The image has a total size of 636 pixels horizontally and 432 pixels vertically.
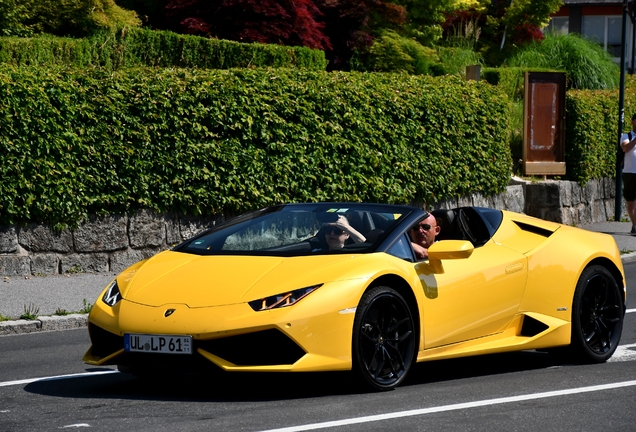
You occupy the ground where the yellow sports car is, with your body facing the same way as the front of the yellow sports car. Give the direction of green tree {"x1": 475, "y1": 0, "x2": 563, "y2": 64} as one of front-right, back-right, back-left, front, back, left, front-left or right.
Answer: back-right

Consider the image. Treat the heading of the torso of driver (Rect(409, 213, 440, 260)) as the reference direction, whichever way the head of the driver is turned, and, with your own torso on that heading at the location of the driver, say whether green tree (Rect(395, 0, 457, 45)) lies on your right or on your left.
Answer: on your right

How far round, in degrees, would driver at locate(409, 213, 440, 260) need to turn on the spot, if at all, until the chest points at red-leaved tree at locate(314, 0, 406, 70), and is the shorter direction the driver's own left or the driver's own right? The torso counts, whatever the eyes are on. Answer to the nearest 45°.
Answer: approximately 135° to the driver's own right

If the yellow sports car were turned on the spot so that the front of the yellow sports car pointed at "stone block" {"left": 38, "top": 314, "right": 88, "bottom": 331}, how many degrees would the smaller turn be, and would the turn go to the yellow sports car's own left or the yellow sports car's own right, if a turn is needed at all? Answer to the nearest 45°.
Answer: approximately 90° to the yellow sports car's own right

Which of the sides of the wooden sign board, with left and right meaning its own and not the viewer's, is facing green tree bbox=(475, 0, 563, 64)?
back

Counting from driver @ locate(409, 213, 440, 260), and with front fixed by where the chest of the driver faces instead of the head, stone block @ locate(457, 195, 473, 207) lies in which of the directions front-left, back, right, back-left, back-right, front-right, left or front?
back-right

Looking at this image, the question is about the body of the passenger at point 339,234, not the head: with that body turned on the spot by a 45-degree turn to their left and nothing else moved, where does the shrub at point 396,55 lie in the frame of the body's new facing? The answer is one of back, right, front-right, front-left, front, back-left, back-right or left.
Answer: back

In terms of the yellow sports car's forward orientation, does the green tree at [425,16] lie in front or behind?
behind

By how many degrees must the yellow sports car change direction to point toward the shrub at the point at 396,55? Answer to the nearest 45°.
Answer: approximately 135° to its right

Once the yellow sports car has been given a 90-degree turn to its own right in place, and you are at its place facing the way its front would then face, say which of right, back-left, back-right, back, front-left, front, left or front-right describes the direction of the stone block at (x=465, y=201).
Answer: front-right

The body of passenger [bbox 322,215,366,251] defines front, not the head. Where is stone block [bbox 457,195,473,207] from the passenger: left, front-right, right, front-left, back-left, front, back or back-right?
back-right

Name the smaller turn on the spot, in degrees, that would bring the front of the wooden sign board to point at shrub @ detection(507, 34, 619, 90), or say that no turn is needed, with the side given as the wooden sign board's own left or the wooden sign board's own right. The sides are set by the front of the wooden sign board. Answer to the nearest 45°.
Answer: approximately 180°

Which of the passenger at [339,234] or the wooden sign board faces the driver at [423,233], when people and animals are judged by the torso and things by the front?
the wooden sign board
